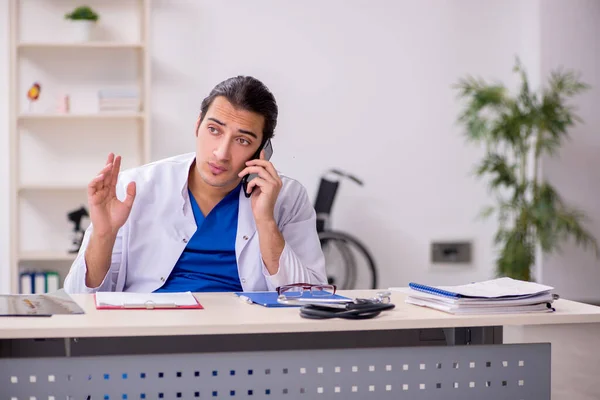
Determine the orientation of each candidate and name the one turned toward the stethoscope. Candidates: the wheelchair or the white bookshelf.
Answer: the white bookshelf

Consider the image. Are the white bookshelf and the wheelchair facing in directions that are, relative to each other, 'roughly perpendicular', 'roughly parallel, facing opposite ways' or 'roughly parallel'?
roughly perpendicular

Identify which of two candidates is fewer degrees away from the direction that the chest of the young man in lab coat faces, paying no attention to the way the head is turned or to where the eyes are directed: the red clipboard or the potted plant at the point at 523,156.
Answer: the red clipboard

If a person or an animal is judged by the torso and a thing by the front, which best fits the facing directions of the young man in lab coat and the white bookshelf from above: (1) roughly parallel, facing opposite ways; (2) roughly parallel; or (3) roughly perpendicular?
roughly parallel

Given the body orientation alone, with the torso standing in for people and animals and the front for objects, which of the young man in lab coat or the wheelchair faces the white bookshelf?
the wheelchair

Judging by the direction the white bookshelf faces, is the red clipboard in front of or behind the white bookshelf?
in front

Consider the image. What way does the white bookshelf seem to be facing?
toward the camera

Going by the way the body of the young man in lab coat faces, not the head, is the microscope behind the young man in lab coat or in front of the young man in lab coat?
behind

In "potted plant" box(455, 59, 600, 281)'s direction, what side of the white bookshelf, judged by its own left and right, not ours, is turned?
left

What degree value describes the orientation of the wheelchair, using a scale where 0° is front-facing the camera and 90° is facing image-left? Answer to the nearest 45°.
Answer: approximately 90°

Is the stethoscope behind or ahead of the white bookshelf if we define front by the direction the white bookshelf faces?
ahead

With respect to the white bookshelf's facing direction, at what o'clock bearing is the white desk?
The white desk is roughly at 12 o'clock from the white bookshelf.

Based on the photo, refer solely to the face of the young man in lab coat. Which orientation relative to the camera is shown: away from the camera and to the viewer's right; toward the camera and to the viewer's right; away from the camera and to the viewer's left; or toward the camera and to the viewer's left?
toward the camera and to the viewer's left

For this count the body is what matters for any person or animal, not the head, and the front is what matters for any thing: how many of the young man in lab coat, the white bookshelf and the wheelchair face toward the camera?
2
